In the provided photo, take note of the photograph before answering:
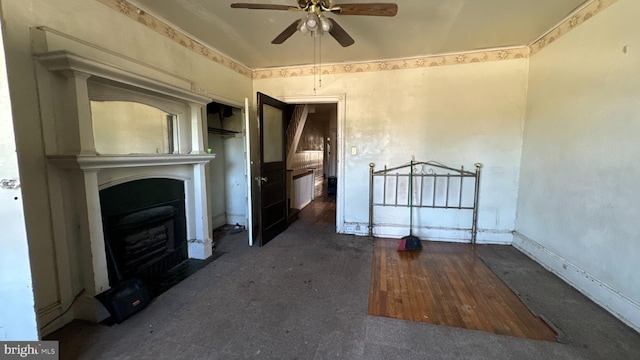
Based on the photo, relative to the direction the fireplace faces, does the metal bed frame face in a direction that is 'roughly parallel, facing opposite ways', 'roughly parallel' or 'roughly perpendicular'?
roughly perpendicular

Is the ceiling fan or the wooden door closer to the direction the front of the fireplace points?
the ceiling fan

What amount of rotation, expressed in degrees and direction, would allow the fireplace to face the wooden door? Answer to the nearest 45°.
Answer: approximately 45° to its left

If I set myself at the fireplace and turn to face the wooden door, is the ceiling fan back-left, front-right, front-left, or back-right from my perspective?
front-right

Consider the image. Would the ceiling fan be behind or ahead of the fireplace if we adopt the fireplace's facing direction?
ahead

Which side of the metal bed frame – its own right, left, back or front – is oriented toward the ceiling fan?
front

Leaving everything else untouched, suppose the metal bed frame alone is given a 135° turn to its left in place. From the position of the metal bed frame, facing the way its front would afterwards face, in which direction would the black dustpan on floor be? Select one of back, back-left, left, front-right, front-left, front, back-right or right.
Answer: back

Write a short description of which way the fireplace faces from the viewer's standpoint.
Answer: facing the viewer and to the right of the viewer

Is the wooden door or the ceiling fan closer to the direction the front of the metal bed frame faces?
the ceiling fan

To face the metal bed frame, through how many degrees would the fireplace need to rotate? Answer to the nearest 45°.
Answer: approximately 45° to its left

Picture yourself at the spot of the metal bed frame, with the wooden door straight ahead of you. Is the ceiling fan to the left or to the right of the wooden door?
left

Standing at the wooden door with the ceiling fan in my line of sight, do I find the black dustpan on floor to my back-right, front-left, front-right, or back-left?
front-right

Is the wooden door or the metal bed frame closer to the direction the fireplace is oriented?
the metal bed frame

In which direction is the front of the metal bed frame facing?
toward the camera

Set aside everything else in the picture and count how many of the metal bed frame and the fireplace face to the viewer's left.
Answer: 0
